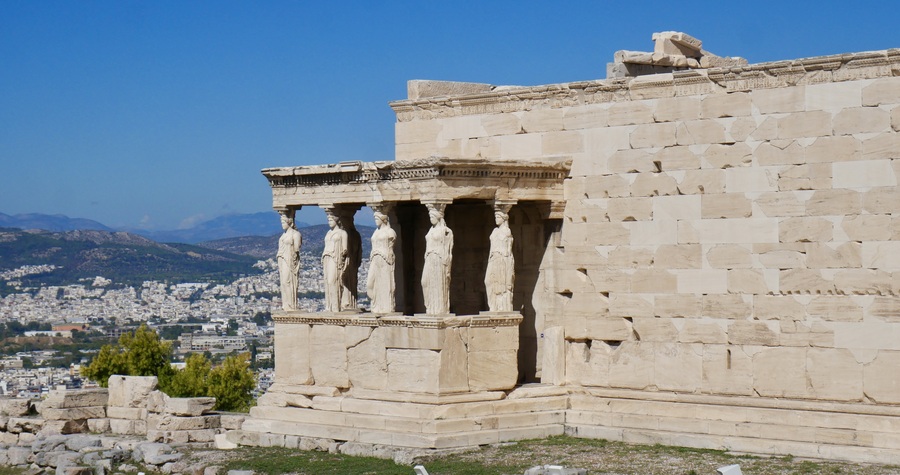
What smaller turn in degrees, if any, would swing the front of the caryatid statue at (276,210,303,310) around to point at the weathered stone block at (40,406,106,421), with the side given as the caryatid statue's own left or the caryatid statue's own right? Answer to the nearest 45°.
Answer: approximately 90° to the caryatid statue's own right

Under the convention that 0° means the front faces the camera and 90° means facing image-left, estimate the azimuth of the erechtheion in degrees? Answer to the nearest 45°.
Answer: approximately 45°

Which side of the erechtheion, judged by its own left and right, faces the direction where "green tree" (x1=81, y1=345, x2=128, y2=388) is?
right

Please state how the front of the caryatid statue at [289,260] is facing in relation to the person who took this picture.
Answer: facing the viewer and to the left of the viewer

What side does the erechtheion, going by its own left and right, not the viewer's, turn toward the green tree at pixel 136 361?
right

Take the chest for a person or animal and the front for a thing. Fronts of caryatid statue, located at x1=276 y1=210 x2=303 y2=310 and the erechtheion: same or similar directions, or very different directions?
same or similar directions

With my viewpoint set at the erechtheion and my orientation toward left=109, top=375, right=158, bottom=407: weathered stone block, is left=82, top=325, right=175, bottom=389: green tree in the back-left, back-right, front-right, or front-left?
front-right

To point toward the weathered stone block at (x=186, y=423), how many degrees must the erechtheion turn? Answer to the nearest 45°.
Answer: approximately 45° to its right

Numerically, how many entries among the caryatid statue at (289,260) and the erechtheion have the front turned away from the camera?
0

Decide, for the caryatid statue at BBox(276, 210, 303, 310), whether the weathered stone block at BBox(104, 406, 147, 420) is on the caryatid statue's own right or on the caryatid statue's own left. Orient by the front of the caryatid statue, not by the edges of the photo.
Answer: on the caryatid statue's own right
